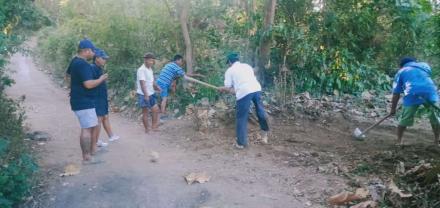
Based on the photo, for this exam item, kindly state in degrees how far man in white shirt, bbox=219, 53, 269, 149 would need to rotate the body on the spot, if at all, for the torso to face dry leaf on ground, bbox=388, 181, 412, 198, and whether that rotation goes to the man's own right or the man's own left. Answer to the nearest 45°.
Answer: approximately 180°

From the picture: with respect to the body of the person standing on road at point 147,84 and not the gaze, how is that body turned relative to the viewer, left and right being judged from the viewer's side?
facing the viewer and to the right of the viewer

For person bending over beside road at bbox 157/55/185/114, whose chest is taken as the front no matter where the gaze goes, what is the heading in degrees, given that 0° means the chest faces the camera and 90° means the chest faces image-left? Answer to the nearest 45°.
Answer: approximately 270°

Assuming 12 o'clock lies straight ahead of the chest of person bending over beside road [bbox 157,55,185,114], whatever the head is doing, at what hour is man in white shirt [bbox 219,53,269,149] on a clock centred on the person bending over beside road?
The man in white shirt is roughly at 2 o'clock from the person bending over beside road.

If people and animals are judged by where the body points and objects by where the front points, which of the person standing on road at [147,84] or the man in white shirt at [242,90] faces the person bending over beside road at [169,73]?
the man in white shirt

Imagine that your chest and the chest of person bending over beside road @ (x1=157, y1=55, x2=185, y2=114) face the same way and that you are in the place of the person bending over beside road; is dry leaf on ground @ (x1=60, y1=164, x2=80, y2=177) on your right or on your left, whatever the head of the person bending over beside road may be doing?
on your right

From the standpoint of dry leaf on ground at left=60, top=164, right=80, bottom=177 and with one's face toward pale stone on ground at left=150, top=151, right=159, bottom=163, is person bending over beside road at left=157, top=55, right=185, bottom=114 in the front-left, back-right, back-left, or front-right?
front-left

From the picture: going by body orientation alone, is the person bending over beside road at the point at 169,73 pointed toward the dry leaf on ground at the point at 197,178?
no

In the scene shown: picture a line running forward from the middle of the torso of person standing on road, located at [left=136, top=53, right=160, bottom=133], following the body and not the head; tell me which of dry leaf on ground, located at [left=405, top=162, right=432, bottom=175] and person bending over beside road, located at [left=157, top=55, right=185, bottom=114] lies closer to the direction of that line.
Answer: the dry leaf on ground

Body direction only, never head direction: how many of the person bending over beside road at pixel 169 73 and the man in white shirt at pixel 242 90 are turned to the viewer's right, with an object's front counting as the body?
1

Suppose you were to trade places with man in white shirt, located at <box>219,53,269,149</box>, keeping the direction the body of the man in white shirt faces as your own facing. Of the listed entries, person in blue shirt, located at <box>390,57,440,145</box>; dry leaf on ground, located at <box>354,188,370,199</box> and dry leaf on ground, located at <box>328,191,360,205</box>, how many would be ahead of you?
0

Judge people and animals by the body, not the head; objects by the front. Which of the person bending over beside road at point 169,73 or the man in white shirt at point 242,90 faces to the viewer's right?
the person bending over beside road

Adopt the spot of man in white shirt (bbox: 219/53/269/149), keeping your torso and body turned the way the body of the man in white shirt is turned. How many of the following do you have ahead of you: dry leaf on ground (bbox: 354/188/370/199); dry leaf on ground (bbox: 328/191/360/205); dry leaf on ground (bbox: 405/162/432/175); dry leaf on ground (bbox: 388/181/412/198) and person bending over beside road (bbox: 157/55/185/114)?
1

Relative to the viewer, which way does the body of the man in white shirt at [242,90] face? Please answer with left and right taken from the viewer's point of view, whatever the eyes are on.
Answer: facing away from the viewer and to the left of the viewer

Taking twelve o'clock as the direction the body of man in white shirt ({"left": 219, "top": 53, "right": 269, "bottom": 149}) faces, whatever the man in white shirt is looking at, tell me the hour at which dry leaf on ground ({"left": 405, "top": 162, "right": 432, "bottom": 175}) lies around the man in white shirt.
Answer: The dry leaf on ground is roughly at 6 o'clock from the man in white shirt.

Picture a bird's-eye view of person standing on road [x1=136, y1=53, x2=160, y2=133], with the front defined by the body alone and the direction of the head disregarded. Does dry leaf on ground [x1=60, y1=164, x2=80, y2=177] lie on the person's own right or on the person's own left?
on the person's own right

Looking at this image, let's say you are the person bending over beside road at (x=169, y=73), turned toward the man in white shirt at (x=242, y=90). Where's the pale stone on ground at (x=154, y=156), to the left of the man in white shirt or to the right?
right

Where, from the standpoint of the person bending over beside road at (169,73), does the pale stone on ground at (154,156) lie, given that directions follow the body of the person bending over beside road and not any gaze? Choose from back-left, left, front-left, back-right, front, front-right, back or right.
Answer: right
